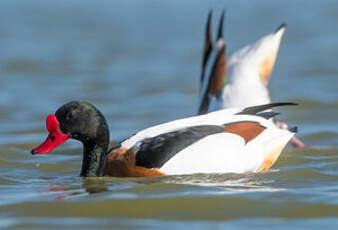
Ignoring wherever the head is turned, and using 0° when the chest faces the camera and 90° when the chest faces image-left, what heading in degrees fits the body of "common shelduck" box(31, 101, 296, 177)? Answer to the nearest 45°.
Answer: approximately 90°
